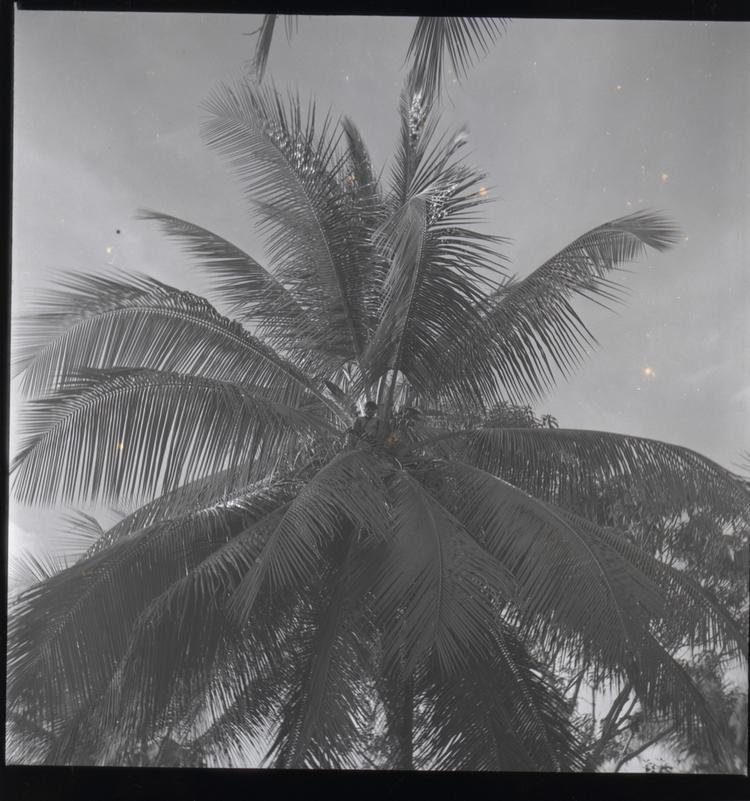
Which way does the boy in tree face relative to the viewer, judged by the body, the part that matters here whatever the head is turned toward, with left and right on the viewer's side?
facing the viewer
